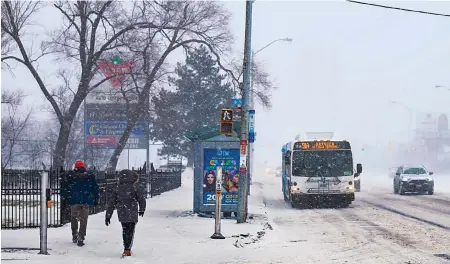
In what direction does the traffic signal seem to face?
toward the camera

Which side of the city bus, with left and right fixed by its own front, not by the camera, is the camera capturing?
front

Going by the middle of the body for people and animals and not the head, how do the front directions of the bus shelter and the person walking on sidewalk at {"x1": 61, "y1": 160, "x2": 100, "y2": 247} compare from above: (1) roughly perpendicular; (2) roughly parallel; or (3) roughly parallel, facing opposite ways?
roughly perpendicular

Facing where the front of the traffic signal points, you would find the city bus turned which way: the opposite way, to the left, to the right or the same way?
the same way

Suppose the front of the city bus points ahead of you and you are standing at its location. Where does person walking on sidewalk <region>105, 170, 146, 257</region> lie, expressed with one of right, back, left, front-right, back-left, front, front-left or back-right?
front

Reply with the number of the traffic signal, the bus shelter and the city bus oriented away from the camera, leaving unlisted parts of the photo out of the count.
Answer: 0
